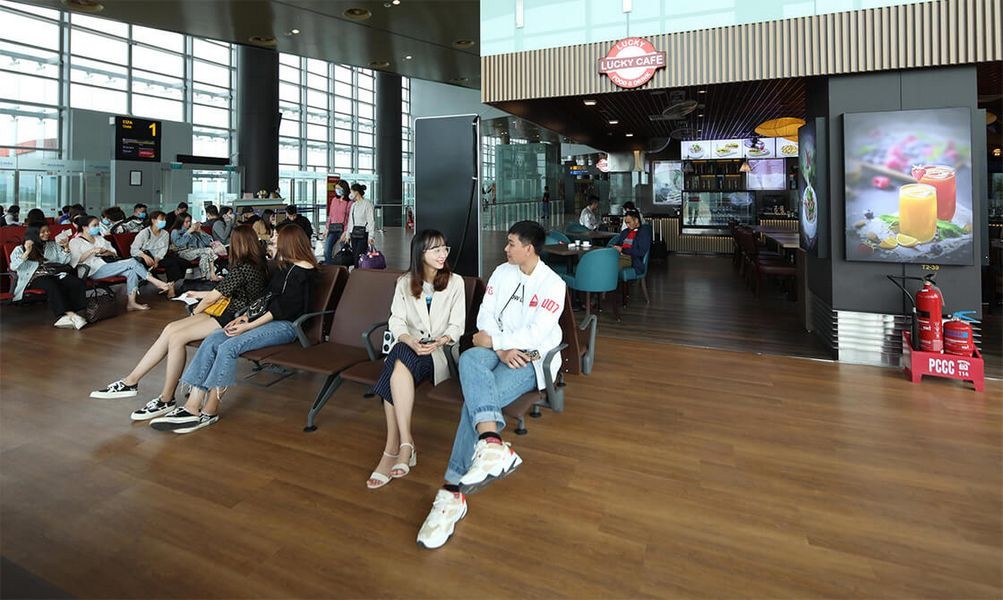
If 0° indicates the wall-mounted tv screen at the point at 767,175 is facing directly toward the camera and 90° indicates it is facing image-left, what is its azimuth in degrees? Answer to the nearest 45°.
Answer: approximately 0°

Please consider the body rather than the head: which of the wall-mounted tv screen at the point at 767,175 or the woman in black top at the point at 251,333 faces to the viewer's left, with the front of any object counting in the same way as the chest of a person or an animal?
the woman in black top

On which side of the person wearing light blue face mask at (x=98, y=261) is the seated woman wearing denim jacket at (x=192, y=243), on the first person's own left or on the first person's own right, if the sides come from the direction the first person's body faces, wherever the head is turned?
on the first person's own left

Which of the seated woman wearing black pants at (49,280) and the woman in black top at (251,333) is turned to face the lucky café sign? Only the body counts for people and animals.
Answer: the seated woman wearing black pants

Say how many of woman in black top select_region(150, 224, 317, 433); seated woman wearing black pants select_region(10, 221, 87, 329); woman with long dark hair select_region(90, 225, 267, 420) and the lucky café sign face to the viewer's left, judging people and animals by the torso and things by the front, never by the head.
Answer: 2

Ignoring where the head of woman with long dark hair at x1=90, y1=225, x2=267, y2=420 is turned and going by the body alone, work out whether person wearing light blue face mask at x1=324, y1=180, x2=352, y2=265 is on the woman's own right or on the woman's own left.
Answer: on the woman's own right

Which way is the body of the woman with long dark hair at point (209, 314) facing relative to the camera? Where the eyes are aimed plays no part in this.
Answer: to the viewer's left

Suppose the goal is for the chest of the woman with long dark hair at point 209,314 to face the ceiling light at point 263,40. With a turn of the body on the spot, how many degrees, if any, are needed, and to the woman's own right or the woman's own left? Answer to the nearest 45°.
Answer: approximately 90° to the woman's own right
